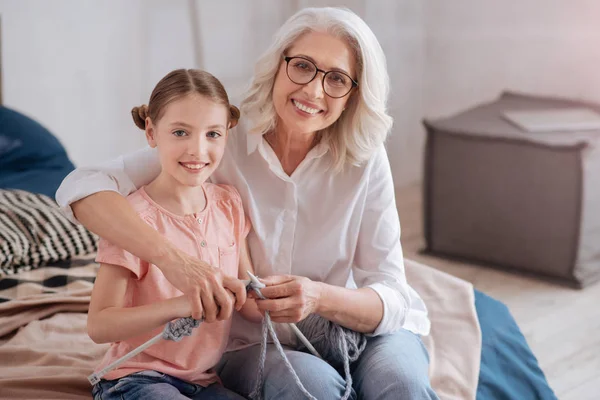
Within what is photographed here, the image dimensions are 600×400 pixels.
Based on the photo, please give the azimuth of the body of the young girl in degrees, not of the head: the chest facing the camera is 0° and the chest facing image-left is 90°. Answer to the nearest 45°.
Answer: approximately 315°

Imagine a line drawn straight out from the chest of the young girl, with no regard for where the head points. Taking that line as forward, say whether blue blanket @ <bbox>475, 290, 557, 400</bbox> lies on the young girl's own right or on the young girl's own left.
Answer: on the young girl's own left
